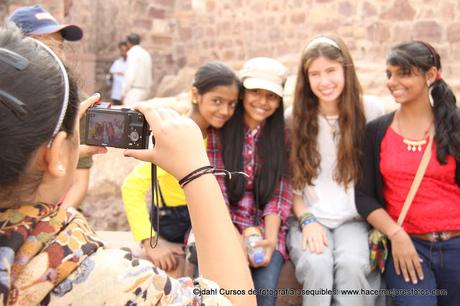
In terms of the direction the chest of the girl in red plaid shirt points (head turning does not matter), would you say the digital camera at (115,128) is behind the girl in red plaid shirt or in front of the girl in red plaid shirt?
in front

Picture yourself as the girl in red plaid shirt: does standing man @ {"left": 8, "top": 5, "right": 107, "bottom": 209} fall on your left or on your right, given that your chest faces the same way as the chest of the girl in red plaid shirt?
on your right

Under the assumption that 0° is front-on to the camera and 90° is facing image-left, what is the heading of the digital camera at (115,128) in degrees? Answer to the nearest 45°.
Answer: approximately 180°

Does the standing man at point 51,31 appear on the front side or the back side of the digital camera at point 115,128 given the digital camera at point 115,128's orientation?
on the front side

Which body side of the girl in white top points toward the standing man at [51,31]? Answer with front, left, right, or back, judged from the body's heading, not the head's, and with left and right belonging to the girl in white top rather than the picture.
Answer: right

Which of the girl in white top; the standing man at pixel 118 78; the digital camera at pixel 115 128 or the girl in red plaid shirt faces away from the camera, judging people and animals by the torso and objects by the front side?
the digital camera

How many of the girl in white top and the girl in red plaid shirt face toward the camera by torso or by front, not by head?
2

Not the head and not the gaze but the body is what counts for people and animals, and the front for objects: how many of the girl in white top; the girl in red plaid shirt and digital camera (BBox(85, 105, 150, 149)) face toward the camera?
2

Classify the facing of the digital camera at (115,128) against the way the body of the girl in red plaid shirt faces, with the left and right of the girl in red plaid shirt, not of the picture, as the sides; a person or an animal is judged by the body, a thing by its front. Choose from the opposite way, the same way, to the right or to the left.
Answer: the opposite way

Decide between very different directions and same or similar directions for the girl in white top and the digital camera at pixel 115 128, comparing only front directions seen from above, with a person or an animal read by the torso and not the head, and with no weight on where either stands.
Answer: very different directions

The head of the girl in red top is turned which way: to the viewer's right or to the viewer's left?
to the viewer's left

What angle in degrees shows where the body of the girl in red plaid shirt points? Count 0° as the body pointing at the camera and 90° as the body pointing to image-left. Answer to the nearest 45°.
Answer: approximately 0°
